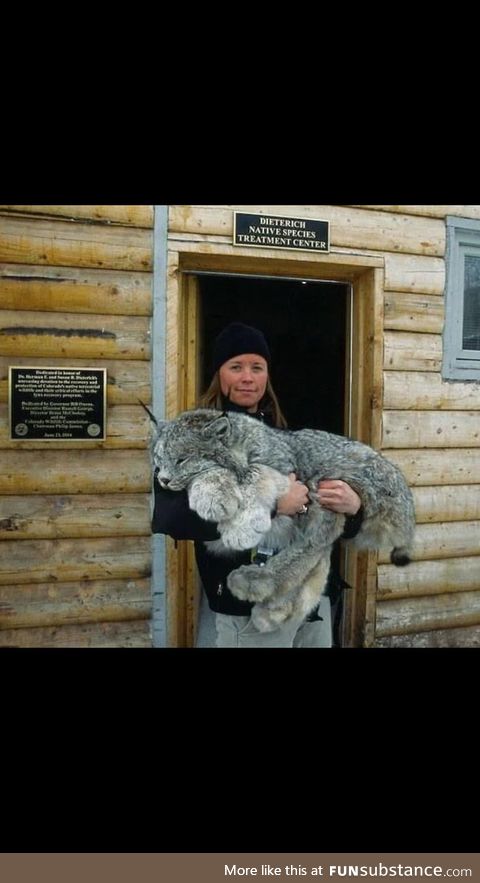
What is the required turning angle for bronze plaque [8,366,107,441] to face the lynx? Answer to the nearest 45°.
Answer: approximately 45° to its left

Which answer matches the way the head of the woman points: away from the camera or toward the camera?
toward the camera

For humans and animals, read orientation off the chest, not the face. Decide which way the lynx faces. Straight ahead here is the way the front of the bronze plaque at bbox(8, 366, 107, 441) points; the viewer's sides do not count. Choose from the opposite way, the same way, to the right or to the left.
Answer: to the right

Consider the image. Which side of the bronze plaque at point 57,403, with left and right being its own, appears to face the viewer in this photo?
front

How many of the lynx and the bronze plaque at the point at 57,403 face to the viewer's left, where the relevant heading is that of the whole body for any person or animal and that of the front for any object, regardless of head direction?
1

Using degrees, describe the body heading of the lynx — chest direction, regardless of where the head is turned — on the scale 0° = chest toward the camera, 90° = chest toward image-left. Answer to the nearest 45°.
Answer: approximately 90°

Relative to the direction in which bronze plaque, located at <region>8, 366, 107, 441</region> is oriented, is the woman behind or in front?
in front
